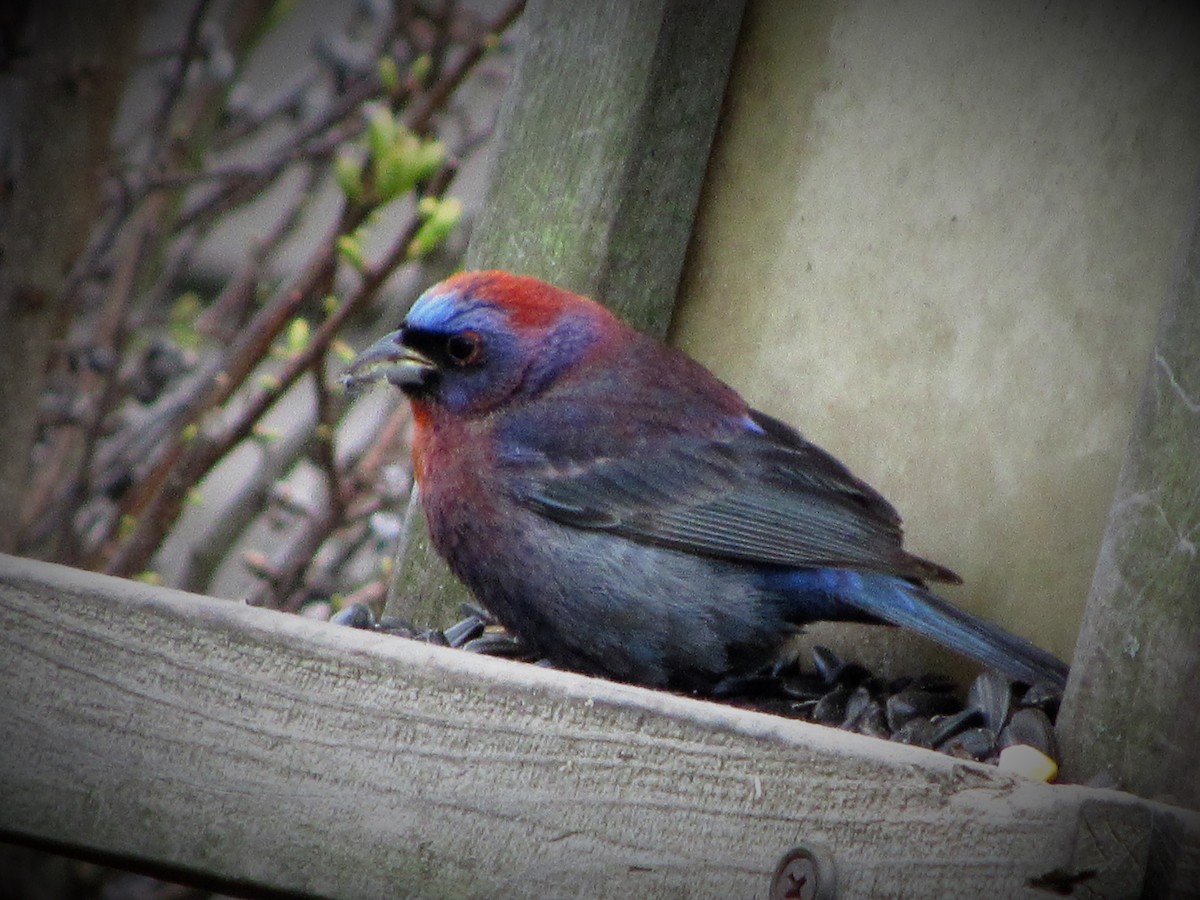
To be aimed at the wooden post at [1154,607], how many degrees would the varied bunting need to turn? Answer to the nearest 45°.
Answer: approximately 135° to its left

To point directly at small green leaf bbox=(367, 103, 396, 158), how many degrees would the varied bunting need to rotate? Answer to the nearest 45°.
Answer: approximately 45° to its right

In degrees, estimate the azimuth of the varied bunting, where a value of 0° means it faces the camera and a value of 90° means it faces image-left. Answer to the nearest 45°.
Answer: approximately 90°

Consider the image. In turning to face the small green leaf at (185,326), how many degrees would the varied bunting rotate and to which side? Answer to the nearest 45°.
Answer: approximately 45° to its right

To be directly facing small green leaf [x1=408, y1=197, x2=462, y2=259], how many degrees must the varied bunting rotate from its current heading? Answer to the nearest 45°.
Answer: approximately 45° to its right

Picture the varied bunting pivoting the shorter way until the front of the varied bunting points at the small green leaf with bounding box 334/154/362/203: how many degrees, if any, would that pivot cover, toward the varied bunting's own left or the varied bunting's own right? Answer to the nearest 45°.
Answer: approximately 45° to the varied bunting's own right
